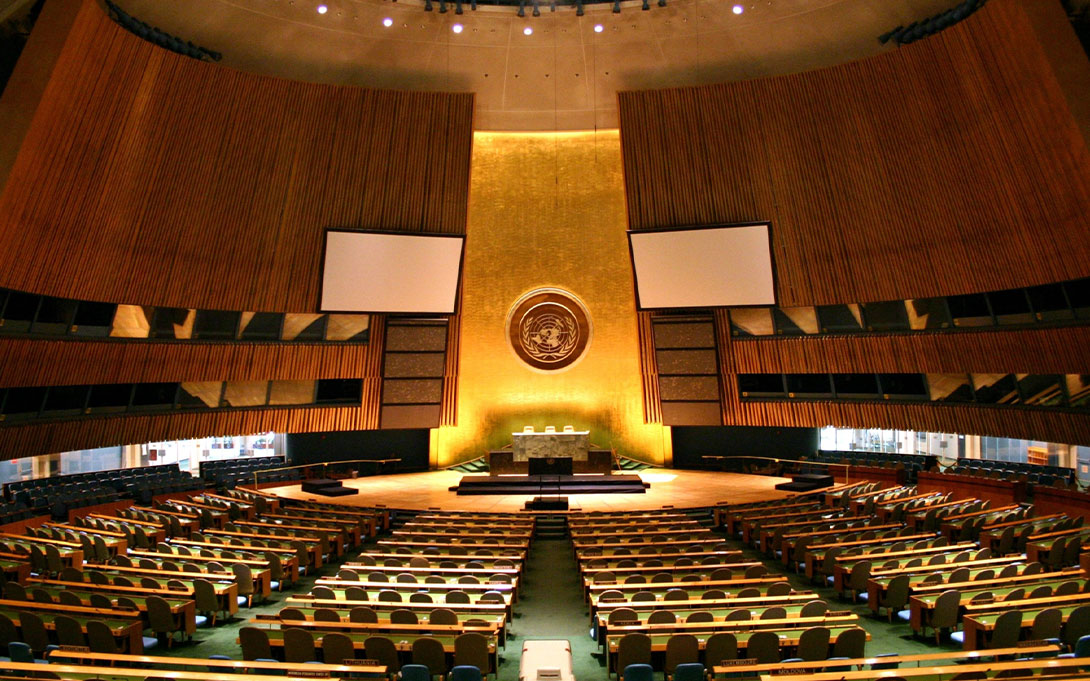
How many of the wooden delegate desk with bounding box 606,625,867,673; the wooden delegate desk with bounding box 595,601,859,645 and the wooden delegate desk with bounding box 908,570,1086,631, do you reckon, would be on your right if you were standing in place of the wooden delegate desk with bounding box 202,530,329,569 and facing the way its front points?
3

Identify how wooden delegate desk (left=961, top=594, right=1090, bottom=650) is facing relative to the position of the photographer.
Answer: facing away from the viewer and to the left of the viewer

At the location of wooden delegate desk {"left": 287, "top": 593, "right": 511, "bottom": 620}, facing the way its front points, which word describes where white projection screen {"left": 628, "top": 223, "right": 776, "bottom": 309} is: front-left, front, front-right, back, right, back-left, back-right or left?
front-right

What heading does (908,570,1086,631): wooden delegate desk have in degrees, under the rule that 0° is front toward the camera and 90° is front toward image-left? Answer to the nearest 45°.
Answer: approximately 315°

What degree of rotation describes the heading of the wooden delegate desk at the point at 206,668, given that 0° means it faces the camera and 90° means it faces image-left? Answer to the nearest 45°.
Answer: approximately 180°

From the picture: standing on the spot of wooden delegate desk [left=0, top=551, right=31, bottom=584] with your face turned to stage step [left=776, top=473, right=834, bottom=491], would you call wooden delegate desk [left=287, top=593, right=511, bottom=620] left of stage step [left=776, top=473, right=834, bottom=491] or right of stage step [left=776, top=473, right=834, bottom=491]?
right

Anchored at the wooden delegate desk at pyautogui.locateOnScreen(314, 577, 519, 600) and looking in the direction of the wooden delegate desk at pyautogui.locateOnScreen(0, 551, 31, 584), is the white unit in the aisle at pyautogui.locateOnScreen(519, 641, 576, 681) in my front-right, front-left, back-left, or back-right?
back-left

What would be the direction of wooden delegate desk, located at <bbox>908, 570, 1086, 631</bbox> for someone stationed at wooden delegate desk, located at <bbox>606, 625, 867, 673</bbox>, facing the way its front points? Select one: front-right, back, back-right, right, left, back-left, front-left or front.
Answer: front-right

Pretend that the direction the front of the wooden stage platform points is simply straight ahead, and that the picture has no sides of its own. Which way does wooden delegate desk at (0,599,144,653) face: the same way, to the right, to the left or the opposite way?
the opposite way

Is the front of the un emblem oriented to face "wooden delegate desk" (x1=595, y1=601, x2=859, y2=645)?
yes

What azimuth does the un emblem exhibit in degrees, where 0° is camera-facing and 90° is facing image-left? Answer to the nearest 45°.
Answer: approximately 0°

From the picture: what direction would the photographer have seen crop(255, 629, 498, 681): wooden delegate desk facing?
facing away from the viewer

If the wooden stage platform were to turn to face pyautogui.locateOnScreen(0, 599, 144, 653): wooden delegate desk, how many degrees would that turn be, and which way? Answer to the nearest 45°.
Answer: approximately 45° to its right
